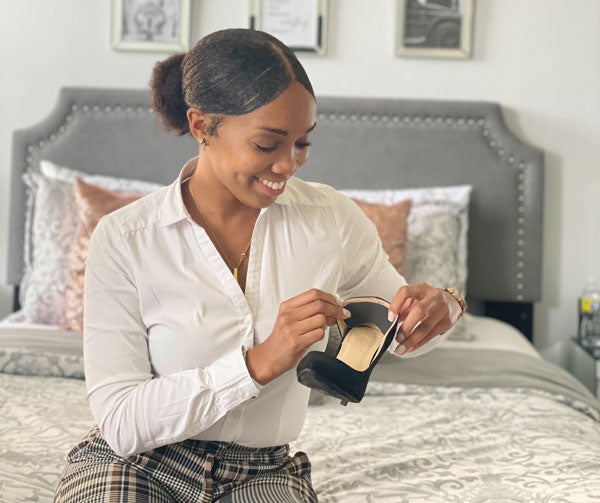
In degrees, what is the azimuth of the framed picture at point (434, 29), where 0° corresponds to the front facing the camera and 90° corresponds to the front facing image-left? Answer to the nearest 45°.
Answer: approximately 0°

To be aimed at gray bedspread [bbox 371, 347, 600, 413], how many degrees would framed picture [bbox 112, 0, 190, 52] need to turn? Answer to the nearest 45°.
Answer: approximately 45° to its left

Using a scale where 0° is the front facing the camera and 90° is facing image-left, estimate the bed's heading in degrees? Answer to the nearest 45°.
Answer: approximately 0°
